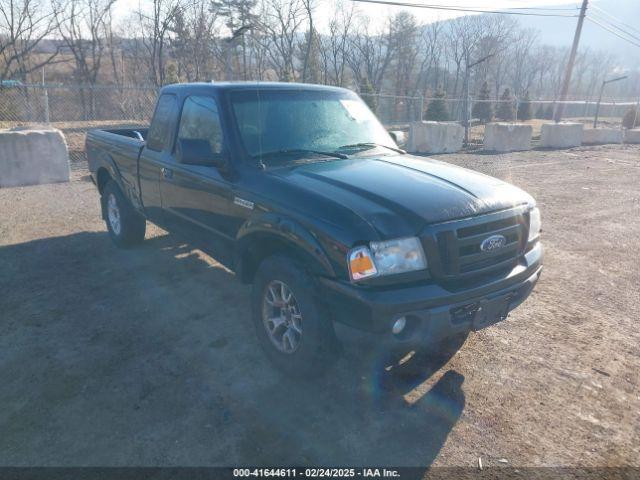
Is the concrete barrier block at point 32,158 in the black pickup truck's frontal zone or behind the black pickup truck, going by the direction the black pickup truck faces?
behind

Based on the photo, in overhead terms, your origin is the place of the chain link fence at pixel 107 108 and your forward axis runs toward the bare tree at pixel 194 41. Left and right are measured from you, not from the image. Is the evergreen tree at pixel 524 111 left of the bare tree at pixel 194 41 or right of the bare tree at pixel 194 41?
right

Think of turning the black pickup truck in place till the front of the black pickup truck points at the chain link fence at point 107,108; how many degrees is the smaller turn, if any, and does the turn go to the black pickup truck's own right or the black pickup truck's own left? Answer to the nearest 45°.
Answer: approximately 180°

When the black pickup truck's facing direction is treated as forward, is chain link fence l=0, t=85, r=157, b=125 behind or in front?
behind

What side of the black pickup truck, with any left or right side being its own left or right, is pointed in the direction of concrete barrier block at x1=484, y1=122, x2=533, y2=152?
left

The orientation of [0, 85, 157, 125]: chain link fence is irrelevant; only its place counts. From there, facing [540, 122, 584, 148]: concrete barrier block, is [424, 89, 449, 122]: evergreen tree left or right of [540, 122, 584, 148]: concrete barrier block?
left

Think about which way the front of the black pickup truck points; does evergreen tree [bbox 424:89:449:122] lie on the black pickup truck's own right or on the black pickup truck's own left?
on the black pickup truck's own left

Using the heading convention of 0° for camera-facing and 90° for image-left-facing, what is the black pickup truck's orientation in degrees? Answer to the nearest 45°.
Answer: approximately 315°

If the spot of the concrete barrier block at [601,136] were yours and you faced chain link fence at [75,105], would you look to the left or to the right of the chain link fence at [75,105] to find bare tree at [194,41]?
right

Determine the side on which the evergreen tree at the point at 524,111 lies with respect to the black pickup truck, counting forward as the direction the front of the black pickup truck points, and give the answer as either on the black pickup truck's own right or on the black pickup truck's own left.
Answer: on the black pickup truck's own left
